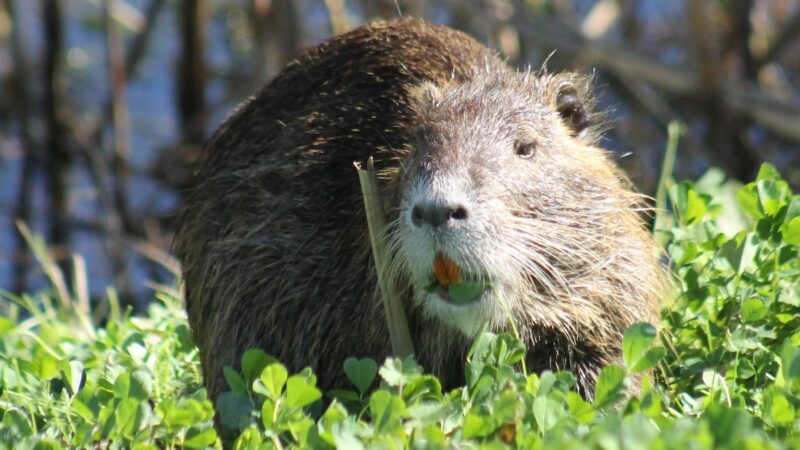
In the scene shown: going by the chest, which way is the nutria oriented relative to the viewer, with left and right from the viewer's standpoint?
facing the viewer and to the right of the viewer

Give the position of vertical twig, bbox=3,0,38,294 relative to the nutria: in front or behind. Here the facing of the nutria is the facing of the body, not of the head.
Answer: behind

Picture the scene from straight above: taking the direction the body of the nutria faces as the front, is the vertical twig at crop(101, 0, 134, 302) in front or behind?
behind

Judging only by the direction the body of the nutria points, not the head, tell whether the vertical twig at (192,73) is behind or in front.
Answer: behind

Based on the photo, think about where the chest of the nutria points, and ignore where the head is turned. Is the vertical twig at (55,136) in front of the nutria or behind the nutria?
behind

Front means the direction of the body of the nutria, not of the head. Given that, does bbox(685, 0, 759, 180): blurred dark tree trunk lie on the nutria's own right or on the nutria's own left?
on the nutria's own left
